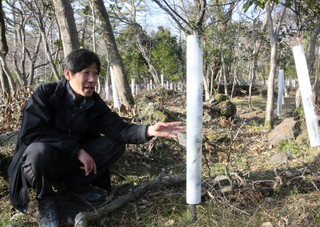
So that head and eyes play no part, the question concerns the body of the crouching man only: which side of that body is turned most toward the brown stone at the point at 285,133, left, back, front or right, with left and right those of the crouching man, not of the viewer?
left

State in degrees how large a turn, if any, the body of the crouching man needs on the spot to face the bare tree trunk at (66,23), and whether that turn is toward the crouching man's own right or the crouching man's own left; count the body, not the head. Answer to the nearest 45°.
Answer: approximately 135° to the crouching man's own left

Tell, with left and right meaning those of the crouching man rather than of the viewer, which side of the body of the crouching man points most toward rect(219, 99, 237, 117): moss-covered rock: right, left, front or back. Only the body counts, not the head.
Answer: left

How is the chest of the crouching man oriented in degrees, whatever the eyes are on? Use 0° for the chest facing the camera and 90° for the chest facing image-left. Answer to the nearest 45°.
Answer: approximately 315°

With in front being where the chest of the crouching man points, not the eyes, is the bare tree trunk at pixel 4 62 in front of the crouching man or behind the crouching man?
behind

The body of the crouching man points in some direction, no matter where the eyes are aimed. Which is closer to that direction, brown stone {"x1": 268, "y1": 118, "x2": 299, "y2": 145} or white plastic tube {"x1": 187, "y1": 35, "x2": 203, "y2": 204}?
the white plastic tube
